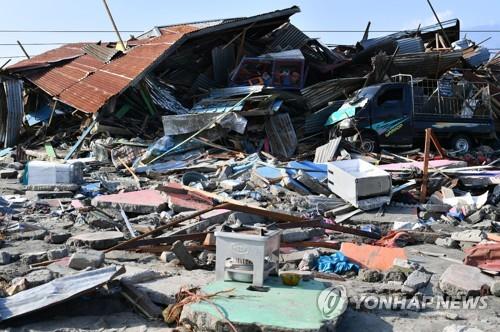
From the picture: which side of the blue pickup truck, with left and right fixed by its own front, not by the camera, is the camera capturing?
left

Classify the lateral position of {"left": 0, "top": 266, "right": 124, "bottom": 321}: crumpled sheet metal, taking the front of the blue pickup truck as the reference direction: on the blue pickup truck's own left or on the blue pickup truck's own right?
on the blue pickup truck's own left

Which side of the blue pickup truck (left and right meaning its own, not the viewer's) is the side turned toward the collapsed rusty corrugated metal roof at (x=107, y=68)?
front

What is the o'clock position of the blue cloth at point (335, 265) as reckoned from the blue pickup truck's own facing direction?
The blue cloth is roughly at 9 o'clock from the blue pickup truck.

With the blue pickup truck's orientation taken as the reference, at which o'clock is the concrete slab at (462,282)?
The concrete slab is roughly at 9 o'clock from the blue pickup truck.

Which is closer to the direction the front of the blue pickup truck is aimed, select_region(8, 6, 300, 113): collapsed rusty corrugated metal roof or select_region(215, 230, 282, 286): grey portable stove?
the collapsed rusty corrugated metal roof

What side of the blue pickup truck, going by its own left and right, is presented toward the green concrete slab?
left

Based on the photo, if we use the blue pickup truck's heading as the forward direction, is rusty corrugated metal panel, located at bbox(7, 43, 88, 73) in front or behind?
in front

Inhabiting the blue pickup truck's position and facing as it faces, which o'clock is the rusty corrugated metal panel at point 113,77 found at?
The rusty corrugated metal panel is roughly at 12 o'clock from the blue pickup truck.

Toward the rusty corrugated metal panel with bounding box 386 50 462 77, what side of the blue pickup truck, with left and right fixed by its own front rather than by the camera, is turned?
right

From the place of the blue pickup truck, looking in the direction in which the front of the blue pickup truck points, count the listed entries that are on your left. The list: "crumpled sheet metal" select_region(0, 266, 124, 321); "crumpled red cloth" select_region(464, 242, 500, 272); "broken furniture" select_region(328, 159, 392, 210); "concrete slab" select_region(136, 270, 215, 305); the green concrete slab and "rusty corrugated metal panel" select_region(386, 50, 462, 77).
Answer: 5
